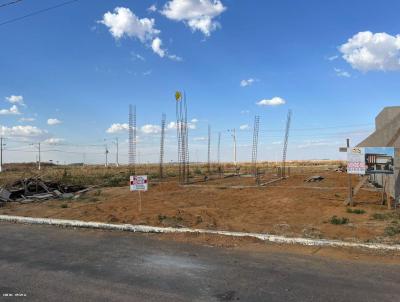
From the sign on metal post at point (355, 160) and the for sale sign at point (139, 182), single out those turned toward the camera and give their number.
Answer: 2

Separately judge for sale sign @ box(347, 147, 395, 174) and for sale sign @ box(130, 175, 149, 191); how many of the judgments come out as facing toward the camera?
2

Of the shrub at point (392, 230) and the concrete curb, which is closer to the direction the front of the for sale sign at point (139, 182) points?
the concrete curb

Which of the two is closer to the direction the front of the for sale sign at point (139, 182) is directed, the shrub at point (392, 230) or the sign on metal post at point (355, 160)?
the shrub

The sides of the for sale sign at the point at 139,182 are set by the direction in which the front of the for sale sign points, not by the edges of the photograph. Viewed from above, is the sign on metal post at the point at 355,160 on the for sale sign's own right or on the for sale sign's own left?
on the for sale sign's own left

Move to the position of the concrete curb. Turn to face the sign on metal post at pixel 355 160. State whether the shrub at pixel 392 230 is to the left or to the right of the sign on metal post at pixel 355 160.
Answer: right

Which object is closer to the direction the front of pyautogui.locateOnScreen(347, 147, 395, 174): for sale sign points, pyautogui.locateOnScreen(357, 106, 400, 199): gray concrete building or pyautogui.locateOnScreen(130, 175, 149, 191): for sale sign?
the for sale sign

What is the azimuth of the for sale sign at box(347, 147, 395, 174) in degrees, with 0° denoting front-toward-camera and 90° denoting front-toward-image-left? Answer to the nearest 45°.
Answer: approximately 0°

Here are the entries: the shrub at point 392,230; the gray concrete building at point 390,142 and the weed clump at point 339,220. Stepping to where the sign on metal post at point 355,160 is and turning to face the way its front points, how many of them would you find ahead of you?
2
